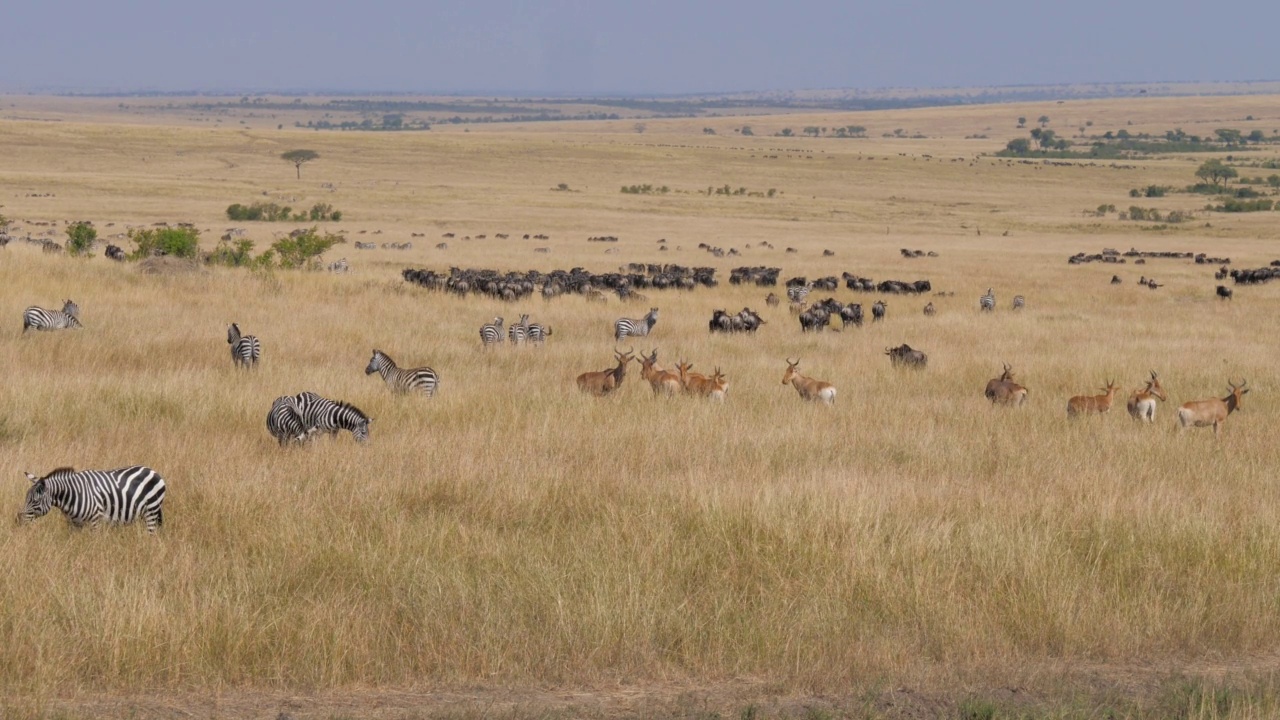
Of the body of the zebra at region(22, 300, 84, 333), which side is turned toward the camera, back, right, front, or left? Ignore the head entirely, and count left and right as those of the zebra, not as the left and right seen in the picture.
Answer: right

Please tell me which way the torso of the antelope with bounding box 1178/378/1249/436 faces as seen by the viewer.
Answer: to the viewer's right

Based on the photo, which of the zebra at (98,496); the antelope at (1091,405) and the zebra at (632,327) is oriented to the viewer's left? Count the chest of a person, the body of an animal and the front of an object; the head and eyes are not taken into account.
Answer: the zebra at (98,496)

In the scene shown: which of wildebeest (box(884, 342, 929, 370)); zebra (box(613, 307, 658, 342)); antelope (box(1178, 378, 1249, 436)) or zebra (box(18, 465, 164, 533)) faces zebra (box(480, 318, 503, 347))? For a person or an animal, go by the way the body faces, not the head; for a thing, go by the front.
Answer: the wildebeest

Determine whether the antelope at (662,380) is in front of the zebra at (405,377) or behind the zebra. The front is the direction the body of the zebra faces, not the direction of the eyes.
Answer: behind

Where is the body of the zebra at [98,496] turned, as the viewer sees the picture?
to the viewer's left

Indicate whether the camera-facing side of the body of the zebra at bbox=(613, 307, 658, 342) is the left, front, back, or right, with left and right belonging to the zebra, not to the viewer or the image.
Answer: right

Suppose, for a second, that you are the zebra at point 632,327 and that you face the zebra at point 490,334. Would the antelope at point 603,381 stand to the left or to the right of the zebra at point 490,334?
left

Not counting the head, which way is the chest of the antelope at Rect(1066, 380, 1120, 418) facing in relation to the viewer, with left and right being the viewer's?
facing to the right of the viewer

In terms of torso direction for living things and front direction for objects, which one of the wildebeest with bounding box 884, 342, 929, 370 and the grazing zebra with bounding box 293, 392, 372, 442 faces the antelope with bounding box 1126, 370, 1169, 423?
the grazing zebra

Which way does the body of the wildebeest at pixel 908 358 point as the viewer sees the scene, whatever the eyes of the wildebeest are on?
to the viewer's left

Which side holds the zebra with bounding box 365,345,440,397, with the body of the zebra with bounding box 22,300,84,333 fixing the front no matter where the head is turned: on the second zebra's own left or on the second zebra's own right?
on the second zebra's own right

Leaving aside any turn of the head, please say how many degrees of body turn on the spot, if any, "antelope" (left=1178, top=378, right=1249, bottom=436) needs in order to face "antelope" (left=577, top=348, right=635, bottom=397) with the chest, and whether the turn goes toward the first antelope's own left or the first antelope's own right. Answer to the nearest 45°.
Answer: approximately 180°

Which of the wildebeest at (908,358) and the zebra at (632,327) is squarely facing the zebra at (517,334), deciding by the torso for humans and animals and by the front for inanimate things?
the wildebeest

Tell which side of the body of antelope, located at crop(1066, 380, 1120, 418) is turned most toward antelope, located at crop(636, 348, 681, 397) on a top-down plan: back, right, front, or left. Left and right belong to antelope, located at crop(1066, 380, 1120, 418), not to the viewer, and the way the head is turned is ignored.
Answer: back

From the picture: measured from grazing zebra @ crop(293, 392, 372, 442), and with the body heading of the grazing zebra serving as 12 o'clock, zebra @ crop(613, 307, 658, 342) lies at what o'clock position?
The zebra is roughly at 10 o'clock from the grazing zebra.

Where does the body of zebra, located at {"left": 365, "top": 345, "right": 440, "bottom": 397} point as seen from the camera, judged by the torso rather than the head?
to the viewer's left
